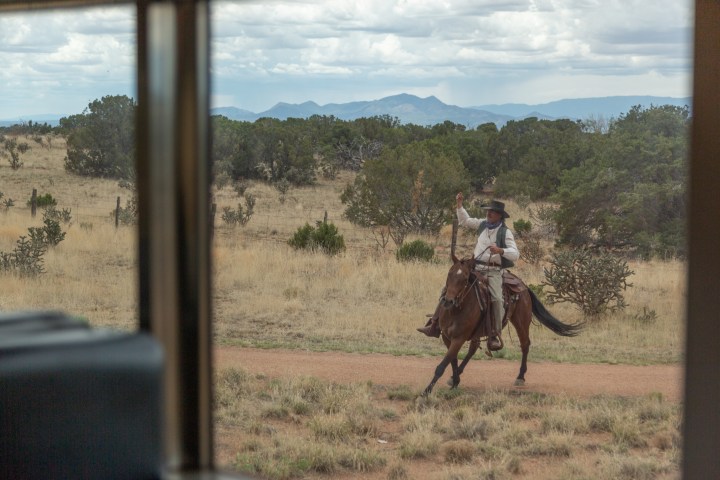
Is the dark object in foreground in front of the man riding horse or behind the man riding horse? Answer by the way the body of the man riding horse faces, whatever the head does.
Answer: in front

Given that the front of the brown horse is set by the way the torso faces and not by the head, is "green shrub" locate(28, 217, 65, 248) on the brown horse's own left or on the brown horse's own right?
on the brown horse's own right

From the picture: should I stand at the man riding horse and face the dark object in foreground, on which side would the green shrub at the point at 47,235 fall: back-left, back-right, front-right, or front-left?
back-right

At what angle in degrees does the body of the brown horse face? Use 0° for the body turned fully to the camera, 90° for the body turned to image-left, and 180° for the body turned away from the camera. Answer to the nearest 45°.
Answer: approximately 45°

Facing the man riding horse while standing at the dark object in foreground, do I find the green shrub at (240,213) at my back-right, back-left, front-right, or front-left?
front-left

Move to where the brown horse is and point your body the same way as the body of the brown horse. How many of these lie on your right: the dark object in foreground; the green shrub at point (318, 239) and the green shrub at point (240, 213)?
2

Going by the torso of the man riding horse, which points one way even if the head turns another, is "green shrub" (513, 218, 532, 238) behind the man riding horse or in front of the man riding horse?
behind

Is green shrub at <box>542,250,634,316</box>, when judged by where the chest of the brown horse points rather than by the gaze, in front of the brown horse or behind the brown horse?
behind

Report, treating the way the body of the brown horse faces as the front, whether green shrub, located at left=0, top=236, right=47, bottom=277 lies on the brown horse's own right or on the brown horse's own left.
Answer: on the brown horse's own right

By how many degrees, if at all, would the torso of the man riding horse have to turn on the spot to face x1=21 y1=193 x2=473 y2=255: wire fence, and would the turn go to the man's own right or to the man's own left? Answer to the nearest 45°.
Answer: approximately 90° to the man's own right

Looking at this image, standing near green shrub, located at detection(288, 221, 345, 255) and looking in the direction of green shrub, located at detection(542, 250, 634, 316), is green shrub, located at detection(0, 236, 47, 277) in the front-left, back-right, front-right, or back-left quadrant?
back-right

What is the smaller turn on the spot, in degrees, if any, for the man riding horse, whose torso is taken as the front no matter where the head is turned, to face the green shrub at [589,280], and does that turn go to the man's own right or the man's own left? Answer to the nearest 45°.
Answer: approximately 180°

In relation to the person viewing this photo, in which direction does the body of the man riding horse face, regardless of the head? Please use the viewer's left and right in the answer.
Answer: facing the viewer and to the left of the viewer

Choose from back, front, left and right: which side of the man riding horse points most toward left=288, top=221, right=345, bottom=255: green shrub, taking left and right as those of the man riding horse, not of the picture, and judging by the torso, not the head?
right
